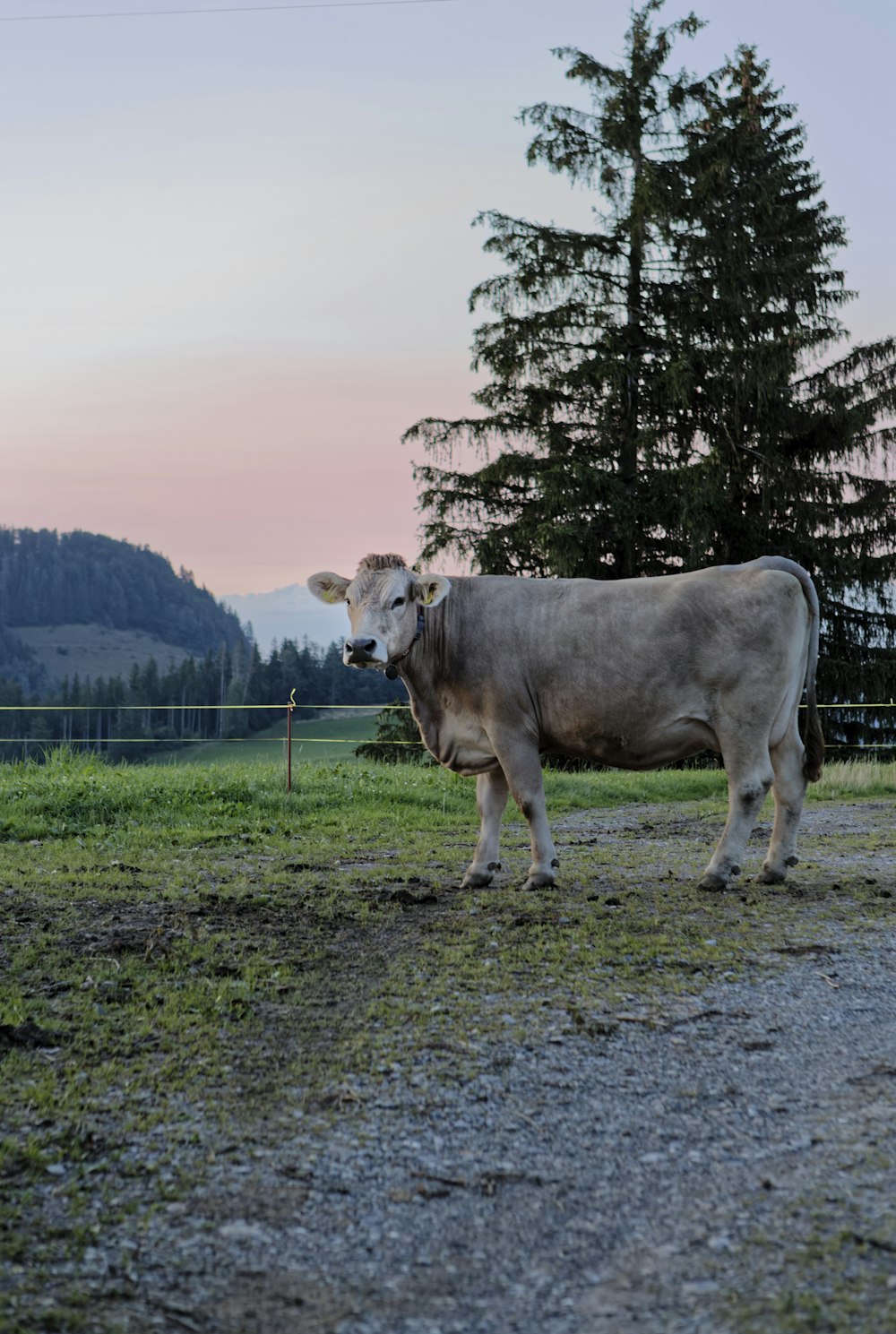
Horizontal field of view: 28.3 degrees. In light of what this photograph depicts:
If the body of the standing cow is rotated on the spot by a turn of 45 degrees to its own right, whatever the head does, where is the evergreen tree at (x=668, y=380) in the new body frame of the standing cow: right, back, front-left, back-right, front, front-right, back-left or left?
front-right

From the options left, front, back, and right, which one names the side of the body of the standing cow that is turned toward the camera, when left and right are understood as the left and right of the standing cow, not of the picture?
left

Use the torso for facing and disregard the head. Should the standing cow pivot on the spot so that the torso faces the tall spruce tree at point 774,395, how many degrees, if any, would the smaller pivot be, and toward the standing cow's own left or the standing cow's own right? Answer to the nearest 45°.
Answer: approximately 90° to the standing cow's own right

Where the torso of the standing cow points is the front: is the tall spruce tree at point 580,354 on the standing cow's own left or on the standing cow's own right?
on the standing cow's own right
